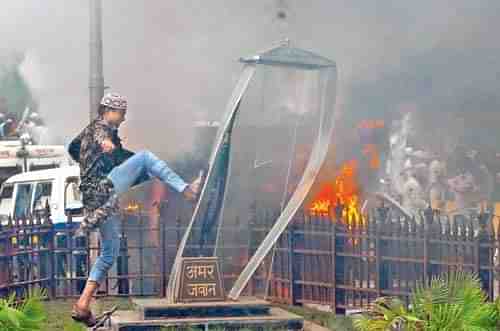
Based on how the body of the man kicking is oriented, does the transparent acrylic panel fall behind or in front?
in front

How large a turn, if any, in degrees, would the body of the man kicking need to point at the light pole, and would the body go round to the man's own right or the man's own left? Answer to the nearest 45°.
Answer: approximately 90° to the man's own left

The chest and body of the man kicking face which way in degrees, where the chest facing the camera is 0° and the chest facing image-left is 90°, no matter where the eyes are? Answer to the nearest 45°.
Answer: approximately 270°

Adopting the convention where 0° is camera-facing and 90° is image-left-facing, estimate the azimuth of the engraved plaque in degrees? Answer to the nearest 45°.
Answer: approximately 0°

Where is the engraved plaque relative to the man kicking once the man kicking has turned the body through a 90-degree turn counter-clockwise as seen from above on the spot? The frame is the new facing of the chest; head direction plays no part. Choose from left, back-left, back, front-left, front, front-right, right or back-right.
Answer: front-right
